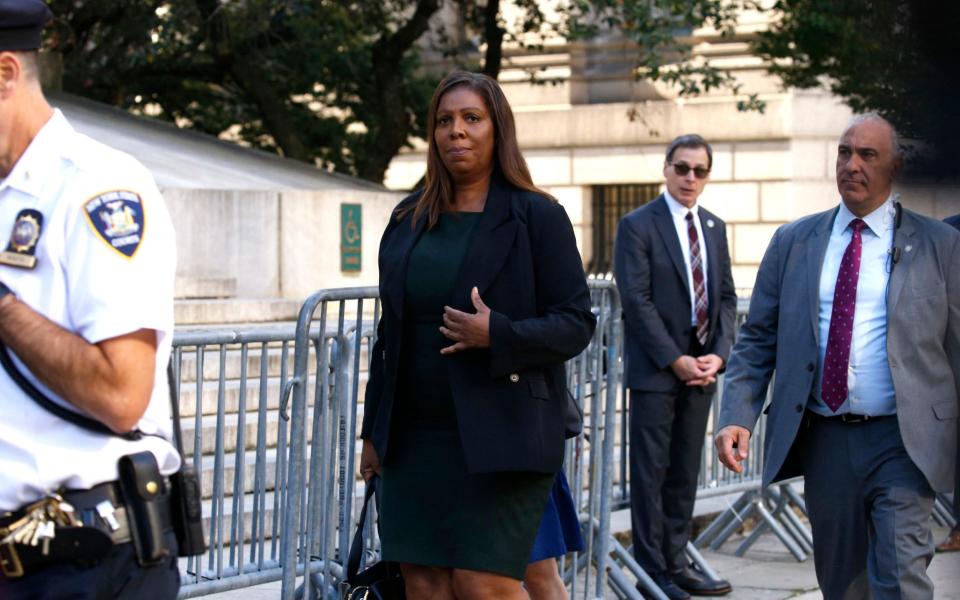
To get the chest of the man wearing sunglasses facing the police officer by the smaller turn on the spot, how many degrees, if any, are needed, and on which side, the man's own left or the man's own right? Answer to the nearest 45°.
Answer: approximately 45° to the man's own right

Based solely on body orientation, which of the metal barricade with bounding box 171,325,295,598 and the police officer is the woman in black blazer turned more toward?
the police officer

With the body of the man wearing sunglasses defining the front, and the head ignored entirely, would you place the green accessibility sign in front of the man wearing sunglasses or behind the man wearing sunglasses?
behind

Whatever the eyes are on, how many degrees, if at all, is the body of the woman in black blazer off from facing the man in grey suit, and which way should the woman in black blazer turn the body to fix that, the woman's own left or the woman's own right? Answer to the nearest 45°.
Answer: approximately 135° to the woman's own left

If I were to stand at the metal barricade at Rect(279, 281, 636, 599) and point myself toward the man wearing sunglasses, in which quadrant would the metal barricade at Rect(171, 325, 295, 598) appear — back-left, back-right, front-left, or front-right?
back-left

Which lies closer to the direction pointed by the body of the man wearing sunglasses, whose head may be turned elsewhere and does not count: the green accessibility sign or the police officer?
the police officer

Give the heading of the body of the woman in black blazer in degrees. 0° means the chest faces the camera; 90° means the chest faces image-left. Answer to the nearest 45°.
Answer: approximately 45°

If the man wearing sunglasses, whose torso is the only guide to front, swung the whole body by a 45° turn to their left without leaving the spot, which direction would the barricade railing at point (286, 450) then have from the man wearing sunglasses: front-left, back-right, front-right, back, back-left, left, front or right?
back-right

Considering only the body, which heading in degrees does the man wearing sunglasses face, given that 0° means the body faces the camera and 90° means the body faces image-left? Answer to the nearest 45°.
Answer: approximately 315°
